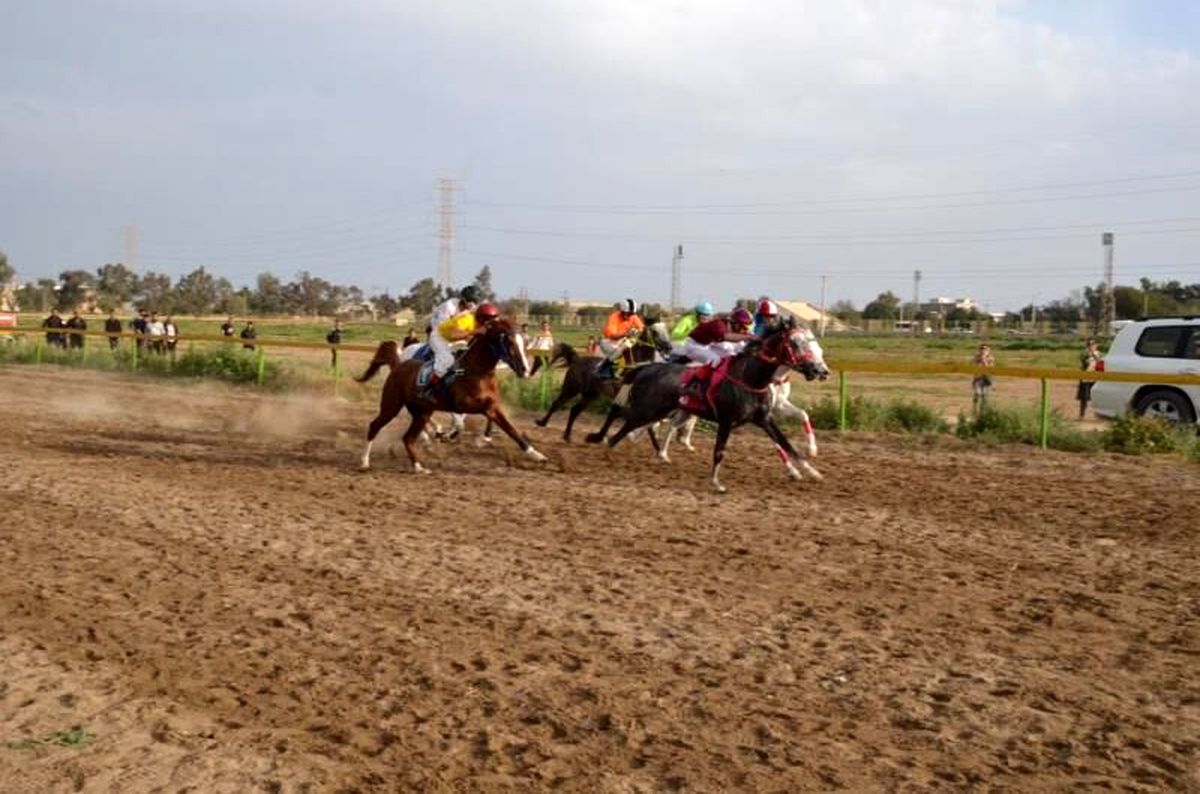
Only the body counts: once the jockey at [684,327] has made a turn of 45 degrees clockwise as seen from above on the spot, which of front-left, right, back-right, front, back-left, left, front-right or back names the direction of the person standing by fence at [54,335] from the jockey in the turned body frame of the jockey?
back

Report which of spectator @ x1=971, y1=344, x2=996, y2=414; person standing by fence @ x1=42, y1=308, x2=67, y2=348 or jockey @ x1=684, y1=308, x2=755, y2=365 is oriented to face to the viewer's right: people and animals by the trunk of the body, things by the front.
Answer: the jockey

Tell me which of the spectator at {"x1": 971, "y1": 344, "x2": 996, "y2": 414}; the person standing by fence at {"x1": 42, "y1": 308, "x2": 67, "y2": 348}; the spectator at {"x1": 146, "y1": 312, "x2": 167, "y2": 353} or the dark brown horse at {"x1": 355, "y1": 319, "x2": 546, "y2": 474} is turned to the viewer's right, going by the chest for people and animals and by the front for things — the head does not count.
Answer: the dark brown horse

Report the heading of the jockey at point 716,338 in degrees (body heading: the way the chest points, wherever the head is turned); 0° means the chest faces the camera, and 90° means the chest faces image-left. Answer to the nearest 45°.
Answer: approximately 270°

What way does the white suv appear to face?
to the viewer's right

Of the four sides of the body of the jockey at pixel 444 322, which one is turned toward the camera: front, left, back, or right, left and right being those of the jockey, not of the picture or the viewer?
right

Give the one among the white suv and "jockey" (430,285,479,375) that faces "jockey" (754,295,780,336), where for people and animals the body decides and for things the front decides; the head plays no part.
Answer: "jockey" (430,285,479,375)
